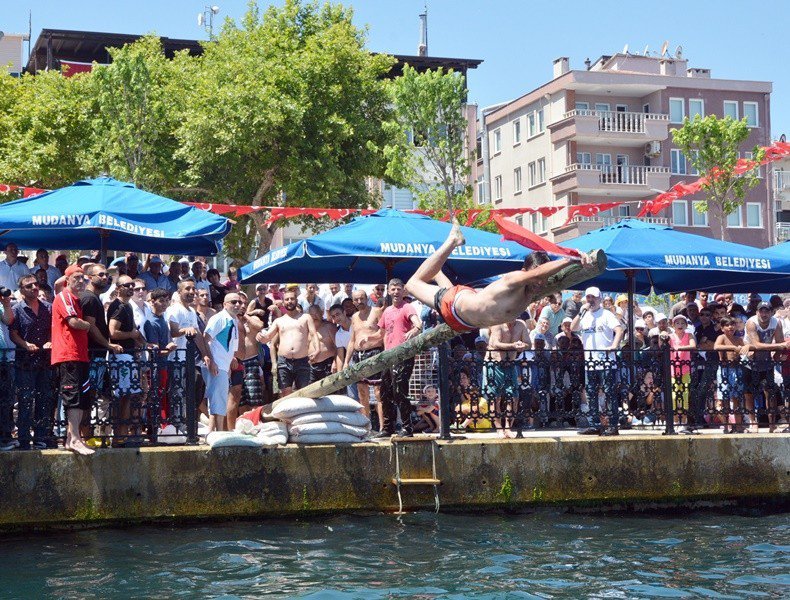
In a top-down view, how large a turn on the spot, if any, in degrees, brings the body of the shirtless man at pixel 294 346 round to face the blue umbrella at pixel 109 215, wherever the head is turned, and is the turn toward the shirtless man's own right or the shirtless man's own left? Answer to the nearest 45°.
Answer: approximately 90° to the shirtless man's own right

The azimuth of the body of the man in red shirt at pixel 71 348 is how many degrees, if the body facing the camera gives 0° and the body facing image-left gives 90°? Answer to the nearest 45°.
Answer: approximately 315°

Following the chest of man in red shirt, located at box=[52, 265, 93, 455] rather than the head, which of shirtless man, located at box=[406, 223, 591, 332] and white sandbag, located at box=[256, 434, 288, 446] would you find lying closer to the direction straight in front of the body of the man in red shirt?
the shirtless man

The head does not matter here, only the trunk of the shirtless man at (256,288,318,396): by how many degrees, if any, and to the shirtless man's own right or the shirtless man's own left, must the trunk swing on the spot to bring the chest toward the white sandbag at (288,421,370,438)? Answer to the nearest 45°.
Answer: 0° — they already face it

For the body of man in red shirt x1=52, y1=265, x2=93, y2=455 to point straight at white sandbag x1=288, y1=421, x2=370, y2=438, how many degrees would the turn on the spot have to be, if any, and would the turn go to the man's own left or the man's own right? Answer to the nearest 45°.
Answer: approximately 45° to the man's own left

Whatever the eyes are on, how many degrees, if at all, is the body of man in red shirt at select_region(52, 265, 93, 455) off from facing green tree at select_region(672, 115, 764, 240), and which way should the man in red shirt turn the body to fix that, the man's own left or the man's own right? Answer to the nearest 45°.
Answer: approximately 90° to the man's own left

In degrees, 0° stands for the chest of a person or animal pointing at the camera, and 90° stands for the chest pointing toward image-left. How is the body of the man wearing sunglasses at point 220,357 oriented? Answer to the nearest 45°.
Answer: approximately 315°

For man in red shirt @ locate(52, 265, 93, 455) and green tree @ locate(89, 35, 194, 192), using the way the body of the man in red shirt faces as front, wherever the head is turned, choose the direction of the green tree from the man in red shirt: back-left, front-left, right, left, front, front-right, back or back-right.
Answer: back-left

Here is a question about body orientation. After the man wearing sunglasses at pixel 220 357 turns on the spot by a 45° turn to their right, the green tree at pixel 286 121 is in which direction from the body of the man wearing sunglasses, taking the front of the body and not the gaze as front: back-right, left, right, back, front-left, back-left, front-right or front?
back

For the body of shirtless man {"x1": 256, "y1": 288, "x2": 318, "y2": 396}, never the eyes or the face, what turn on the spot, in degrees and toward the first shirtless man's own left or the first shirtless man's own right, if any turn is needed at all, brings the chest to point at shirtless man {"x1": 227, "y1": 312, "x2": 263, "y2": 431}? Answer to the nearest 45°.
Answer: approximately 90° to the first shirtless man's own right
